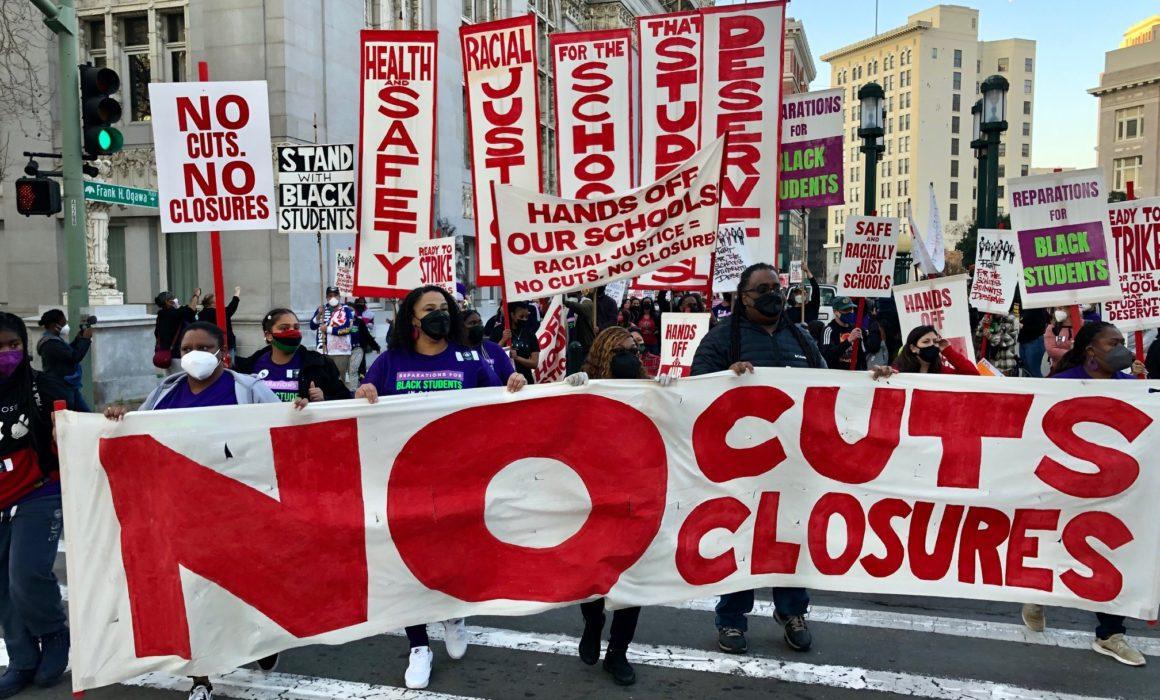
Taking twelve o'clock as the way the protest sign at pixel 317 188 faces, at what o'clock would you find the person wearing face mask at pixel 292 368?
The person wearing face mask is roughly at 12 o'clock from the protest sign.

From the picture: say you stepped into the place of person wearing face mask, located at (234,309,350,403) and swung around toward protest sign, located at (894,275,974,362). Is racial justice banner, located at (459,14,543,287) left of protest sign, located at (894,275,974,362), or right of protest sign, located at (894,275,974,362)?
left

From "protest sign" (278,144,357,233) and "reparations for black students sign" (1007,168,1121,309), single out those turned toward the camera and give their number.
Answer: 2

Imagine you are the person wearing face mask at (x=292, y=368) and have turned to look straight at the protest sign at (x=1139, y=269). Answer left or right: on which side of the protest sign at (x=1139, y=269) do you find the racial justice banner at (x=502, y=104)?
left

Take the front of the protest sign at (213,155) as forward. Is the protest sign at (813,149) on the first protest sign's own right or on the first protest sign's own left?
on the first protest sign's own left

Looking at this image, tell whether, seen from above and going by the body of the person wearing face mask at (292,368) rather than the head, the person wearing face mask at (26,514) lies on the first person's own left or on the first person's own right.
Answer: on the first person's own right
